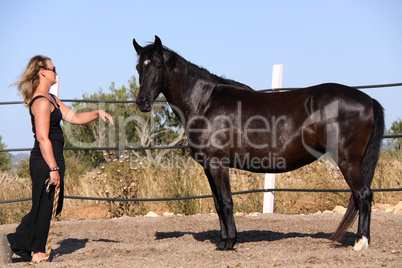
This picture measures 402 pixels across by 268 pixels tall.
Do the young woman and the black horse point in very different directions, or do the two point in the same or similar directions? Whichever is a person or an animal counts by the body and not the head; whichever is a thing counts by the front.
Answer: very different directions

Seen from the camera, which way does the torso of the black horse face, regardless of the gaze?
to the viewer's left

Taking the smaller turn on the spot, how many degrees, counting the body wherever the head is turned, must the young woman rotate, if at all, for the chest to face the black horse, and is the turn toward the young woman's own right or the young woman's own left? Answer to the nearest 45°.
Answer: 0° — they already face it

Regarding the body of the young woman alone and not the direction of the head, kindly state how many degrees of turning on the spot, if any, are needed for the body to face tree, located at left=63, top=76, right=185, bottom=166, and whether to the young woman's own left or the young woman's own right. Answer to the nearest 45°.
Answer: approximately 90° to the young woman's own left

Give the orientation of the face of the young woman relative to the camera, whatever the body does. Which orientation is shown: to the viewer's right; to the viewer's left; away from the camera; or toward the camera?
to the viewer's right

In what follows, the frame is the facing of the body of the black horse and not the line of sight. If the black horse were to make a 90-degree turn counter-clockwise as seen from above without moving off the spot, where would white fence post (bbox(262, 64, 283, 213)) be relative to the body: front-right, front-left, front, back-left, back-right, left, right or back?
back

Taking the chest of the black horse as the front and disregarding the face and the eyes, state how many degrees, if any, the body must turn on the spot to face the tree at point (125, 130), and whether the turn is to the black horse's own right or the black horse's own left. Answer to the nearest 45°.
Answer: approximately 90° to the black horse's own right

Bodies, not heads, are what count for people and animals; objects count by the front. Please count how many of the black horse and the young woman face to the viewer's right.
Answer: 1

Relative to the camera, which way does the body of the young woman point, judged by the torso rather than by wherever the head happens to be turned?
to the viewer's right

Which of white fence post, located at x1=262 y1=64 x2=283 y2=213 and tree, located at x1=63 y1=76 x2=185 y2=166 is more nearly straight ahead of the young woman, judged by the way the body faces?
the white fence post
